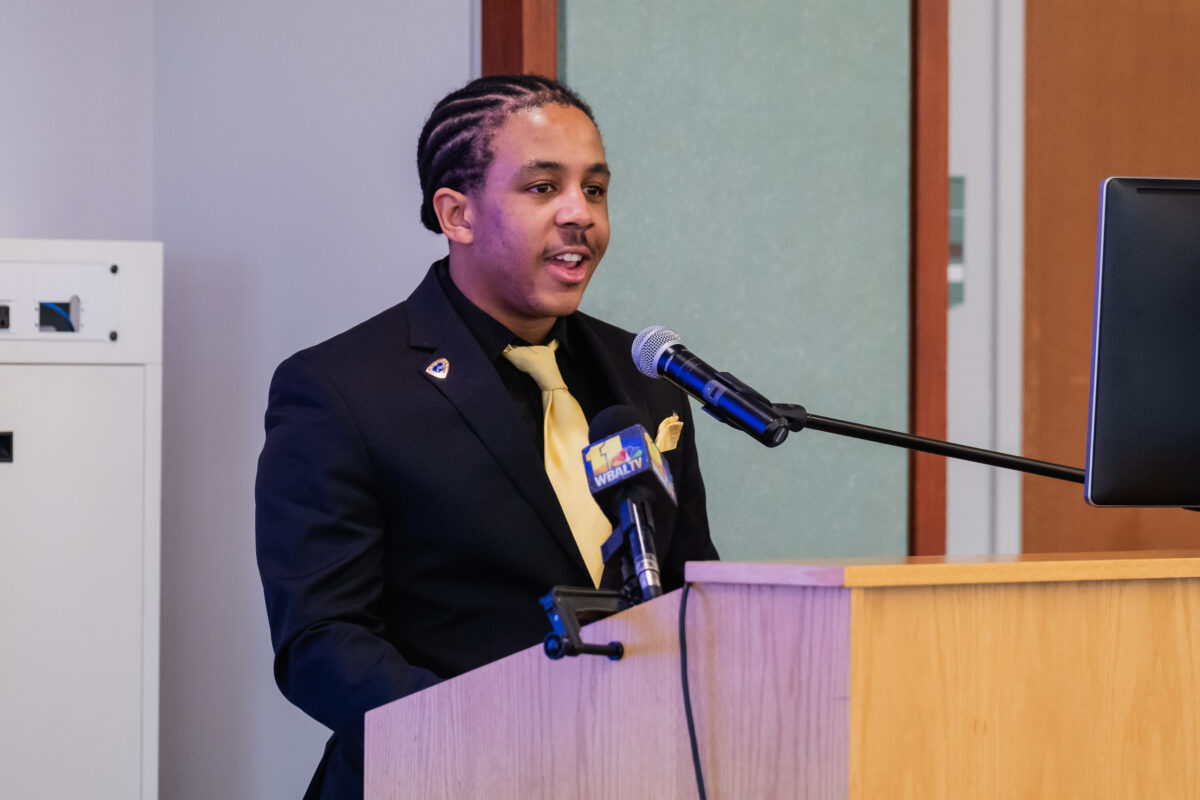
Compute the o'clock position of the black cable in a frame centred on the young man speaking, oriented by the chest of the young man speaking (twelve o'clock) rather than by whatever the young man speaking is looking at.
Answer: The black cable is roughly at 1 o'clock from the young man speaking.

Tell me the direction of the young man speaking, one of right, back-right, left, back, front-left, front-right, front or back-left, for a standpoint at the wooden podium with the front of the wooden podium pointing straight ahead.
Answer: back

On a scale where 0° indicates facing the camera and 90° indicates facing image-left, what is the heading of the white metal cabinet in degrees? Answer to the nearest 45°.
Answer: approximately 0°

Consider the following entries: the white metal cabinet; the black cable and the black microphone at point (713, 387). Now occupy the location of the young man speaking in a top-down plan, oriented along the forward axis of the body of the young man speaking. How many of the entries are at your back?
1

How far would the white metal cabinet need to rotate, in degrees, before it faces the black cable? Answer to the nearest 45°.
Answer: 0° — it already faces it

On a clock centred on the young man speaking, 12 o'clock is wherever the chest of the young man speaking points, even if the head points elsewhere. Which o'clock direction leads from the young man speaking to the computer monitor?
The computer monitor is roughly at 10 o'clock from the young man speaking.

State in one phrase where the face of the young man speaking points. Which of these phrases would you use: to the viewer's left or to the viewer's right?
to the viewer's right

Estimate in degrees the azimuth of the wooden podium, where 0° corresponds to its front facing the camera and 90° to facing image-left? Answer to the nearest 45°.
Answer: approximately 315°
